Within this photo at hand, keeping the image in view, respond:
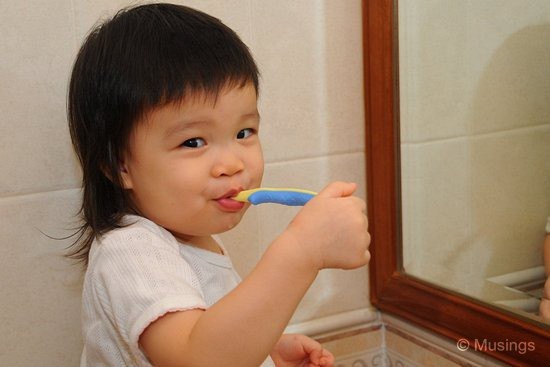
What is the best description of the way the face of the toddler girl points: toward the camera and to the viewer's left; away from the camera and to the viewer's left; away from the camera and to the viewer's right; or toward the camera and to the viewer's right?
toward the camera and to the viewer's right

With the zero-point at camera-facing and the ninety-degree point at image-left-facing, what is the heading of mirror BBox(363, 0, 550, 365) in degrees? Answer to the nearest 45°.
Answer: approximately 45°
